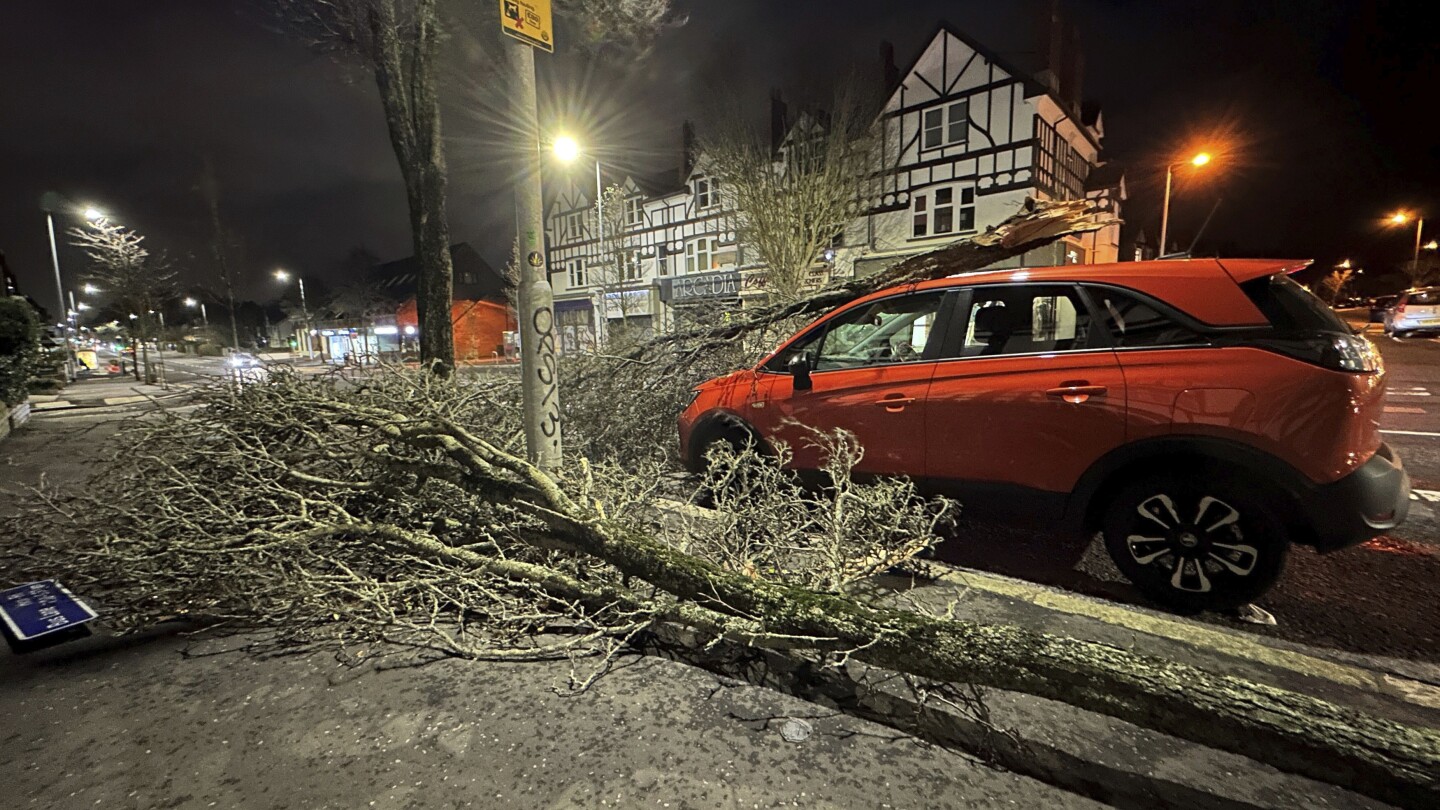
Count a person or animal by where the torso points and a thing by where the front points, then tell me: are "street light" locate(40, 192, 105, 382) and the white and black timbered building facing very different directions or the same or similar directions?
very different directions

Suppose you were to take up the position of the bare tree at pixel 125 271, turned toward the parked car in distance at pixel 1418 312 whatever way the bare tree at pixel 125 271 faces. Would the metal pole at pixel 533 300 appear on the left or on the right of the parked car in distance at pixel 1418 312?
right

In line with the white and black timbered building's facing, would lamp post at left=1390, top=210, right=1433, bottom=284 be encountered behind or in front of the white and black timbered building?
behind

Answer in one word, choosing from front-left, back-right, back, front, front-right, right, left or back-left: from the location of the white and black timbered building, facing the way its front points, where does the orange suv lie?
front-left

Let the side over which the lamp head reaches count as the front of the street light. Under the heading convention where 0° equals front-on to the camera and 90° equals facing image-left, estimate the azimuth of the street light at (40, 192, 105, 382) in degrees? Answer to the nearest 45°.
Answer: approximately 270°

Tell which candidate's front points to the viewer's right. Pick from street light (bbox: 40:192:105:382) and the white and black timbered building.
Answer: the street light

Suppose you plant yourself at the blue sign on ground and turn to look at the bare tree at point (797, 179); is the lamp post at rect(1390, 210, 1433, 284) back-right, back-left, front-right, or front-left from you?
front-right

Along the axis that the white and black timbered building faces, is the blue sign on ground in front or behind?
in front

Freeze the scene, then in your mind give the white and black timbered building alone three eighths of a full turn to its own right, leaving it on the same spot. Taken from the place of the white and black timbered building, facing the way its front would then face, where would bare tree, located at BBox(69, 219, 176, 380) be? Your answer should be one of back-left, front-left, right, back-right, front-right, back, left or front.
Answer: left

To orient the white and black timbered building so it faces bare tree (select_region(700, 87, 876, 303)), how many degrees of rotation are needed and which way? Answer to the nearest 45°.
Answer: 0° — it already faces it

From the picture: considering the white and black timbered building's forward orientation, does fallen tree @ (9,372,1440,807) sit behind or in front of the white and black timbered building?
in front

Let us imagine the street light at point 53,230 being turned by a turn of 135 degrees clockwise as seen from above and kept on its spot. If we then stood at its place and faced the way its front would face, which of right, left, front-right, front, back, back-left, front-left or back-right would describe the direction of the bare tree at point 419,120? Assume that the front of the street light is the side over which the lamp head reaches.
front-left

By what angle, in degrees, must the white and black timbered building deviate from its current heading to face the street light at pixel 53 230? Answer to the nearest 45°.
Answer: approximately 45° to its right

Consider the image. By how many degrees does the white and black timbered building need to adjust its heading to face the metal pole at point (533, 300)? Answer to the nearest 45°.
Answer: approximately 45° to its left

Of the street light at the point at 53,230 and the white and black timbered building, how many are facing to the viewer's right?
1

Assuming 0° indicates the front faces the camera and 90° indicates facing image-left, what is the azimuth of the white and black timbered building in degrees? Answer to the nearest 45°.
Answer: approximately 45°

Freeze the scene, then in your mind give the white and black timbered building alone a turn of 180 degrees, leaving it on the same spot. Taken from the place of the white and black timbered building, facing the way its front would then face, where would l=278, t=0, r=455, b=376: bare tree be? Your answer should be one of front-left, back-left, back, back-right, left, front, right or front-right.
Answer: back

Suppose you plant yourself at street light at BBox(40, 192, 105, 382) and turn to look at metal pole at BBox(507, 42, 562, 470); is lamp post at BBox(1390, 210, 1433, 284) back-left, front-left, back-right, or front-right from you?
front-left

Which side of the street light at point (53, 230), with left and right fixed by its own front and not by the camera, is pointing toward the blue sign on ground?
right
